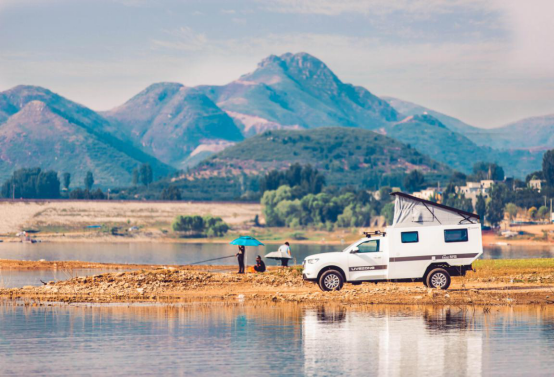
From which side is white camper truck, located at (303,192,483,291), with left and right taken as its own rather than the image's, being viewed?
left
